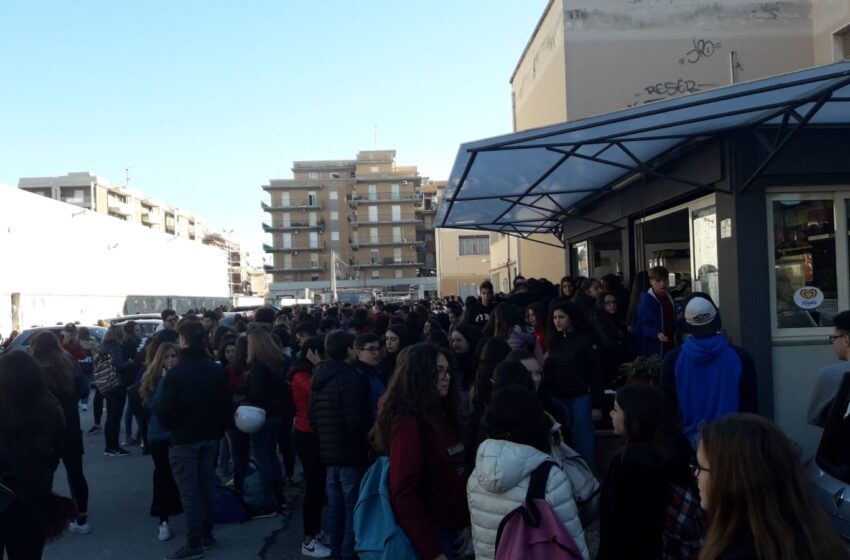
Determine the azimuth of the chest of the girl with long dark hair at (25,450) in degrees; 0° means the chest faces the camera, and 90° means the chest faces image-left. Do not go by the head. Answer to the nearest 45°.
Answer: approximately 180°

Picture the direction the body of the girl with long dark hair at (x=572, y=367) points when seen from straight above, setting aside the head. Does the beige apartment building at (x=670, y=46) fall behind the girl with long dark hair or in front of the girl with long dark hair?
behind

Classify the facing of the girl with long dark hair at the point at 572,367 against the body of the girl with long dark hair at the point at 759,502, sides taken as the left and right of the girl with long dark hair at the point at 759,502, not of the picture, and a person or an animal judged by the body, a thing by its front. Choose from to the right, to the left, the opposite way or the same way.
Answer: to the left

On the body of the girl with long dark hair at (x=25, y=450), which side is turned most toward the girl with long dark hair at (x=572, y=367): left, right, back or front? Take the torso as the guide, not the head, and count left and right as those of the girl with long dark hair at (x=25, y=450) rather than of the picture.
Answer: right

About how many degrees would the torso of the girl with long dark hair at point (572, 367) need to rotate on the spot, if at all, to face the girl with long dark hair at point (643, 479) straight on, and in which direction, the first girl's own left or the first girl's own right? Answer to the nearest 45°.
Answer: approximately 45° to the first girl's own left

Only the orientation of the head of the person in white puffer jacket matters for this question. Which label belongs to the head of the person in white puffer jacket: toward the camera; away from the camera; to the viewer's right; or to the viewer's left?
away from the camera

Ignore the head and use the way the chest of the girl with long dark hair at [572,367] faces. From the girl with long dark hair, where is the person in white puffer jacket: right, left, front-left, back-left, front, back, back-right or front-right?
front-left

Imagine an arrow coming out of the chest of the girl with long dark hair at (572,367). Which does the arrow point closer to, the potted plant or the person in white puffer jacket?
the person in white puffer jacket
